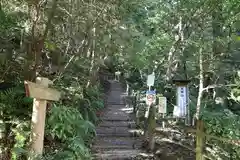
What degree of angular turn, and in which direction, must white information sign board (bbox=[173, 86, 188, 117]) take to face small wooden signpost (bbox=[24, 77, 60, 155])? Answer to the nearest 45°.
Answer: approximately 45° to its right

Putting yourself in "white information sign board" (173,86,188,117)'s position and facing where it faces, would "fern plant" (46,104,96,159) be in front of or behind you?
in front

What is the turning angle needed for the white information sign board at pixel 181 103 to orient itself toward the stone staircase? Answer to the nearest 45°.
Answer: approximately 90° to its right

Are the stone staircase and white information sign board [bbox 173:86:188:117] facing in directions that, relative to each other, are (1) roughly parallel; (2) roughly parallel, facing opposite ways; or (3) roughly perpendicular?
roughly parallel

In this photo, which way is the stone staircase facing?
toward the camera

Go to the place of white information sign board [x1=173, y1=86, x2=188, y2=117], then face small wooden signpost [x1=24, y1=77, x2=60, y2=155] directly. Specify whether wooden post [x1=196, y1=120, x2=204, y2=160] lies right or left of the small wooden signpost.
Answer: left

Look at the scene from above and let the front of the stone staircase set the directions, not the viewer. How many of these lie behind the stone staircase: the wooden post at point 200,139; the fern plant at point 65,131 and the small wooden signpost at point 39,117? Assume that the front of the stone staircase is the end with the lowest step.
0

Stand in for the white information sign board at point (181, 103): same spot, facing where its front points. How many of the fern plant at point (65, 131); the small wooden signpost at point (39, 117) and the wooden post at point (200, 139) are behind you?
0

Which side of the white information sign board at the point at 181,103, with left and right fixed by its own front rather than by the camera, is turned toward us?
front

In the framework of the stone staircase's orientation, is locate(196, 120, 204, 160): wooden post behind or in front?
in front

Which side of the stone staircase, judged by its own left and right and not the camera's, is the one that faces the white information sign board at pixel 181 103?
left

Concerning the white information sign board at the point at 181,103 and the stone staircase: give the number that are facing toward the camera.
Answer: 2
